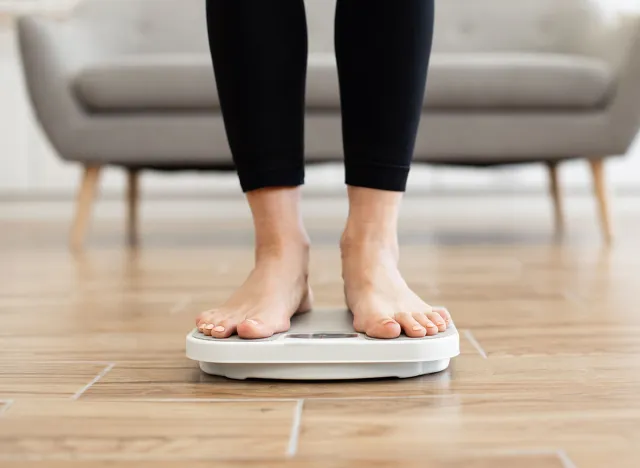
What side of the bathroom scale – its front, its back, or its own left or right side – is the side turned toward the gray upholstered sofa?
back

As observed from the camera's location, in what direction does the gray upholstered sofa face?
facing the viewer

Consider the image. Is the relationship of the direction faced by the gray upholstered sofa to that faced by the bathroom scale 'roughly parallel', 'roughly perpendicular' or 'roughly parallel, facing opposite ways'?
roughly parallel

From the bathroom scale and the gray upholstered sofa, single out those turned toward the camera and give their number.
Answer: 2

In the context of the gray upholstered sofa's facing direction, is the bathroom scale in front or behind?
in front

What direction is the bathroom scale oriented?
toward the camera
